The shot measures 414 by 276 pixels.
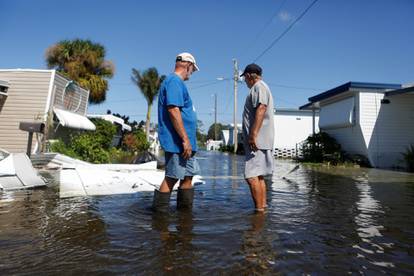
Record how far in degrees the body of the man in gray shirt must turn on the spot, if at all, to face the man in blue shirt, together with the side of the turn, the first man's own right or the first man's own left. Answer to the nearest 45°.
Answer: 0° — they already face them

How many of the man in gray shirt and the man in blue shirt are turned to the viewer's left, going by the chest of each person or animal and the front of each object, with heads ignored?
1

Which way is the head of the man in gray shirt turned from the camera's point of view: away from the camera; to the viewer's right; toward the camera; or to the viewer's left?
to the viewer's left

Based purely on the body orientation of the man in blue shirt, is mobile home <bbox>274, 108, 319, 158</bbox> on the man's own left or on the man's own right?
on the man's own left

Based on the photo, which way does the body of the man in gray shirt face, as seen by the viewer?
to the viewer's left

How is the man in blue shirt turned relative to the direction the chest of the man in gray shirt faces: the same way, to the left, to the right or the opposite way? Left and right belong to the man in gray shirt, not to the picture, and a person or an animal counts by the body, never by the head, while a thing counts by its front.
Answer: the opposite way

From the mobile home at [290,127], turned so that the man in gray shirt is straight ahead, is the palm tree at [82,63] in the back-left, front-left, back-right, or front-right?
front-right

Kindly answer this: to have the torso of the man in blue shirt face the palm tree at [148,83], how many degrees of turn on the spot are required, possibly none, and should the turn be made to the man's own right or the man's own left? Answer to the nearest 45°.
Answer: approximately 90° to the man's own left

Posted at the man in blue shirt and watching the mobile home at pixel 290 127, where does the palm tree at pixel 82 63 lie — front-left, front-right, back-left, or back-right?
front-left

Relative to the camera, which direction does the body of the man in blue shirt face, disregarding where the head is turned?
to the viewer's right

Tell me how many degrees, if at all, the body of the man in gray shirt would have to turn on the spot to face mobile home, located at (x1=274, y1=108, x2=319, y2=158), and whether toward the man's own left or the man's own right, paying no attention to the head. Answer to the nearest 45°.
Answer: approximately 90° to the man's own right
